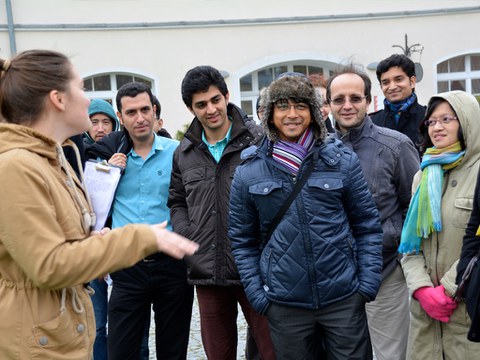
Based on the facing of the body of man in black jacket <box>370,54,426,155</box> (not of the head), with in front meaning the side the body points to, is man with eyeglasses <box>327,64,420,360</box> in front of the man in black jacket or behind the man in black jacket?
in front

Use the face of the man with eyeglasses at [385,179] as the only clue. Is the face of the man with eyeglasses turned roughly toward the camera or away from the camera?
toward the camera

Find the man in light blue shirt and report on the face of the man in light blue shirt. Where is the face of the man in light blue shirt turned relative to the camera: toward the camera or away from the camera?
toward the camera

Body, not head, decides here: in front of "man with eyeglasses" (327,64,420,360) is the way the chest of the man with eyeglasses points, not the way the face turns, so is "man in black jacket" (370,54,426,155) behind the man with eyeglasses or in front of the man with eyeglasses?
behind

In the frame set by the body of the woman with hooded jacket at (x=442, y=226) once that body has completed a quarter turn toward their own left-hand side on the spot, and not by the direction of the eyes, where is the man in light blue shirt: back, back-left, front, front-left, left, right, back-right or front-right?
back-right

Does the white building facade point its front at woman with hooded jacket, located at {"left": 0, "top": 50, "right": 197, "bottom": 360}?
yes

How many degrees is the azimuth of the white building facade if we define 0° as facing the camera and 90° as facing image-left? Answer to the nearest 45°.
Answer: approximately 0°

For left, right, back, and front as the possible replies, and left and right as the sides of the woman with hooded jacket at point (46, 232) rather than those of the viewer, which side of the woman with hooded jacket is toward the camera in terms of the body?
right

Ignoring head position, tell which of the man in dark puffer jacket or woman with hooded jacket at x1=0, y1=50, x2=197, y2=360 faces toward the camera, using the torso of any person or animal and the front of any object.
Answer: the man in dark puffer jacket

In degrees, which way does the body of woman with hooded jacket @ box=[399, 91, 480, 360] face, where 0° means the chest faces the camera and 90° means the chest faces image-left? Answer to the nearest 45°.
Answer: approximately 45°

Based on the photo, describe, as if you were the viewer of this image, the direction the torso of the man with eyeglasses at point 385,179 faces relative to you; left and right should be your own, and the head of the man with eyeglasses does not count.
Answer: facing the viewer and to the left of the viewer

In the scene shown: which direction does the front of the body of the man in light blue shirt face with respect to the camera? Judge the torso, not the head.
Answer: toward the camera

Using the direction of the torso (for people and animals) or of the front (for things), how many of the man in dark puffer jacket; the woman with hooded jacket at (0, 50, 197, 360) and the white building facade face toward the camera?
2

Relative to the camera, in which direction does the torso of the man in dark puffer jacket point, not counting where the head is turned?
toward the camera

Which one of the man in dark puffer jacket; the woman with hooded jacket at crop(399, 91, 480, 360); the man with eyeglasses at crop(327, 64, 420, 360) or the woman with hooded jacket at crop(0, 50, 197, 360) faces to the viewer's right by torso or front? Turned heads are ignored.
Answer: the woman with hooded jacket at crop(0, 50, 197, 360)

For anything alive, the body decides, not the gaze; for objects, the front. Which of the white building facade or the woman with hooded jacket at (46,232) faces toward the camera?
the white building facade
